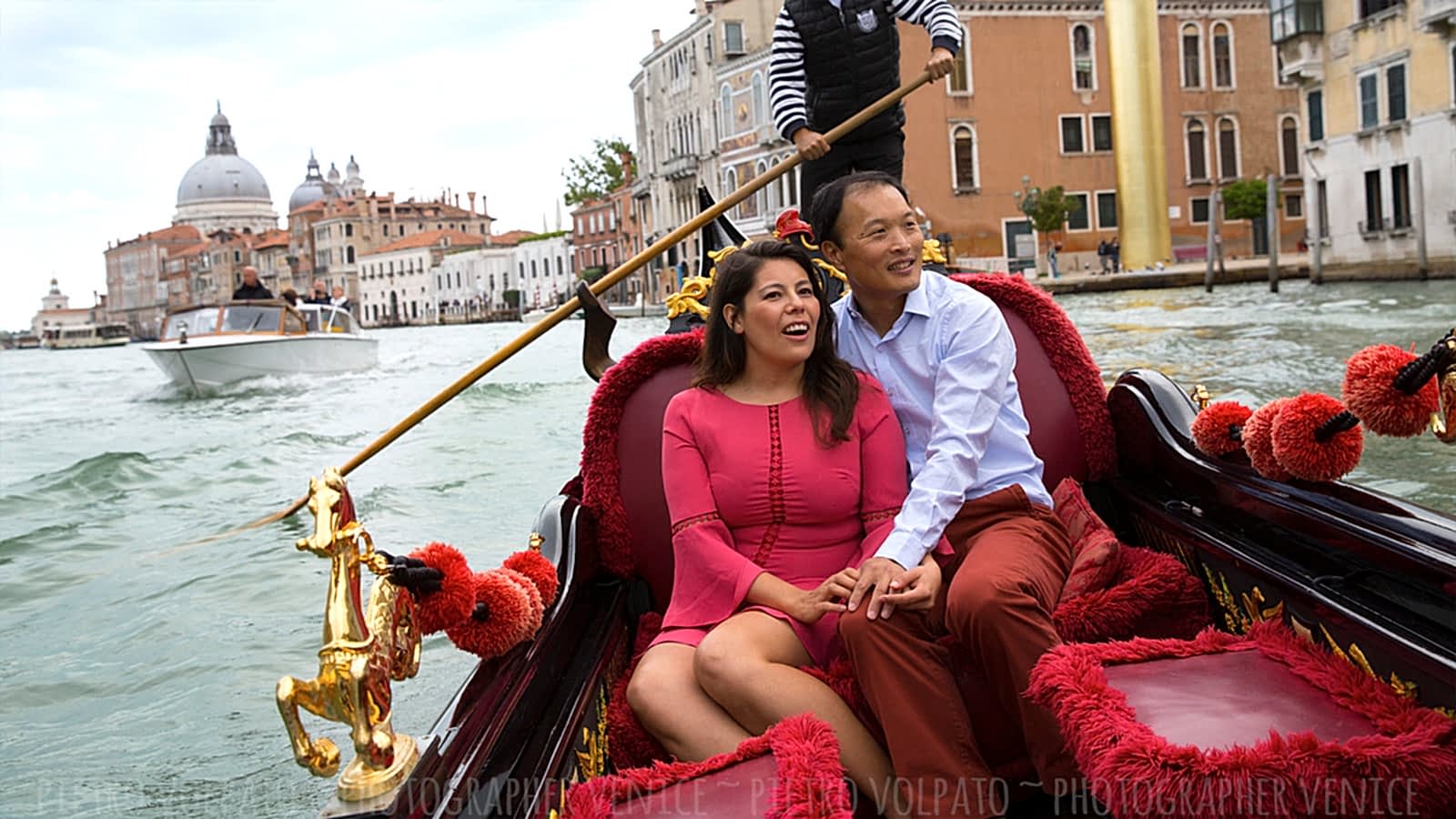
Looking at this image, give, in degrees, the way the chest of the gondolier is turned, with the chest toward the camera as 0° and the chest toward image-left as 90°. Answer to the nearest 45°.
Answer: approximately 0°

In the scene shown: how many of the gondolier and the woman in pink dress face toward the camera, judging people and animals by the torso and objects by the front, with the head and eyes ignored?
2

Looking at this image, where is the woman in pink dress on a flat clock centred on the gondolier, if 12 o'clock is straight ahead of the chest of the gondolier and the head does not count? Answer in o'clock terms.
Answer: The woman in pink dress is roughly at 12 o'clock from the gondolier.

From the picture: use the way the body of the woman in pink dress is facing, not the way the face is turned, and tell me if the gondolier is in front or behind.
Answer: behind

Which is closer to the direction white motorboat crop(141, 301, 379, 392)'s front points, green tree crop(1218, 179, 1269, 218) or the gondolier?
the gondolier

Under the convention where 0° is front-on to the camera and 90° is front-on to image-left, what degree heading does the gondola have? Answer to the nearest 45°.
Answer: approximately 0°
